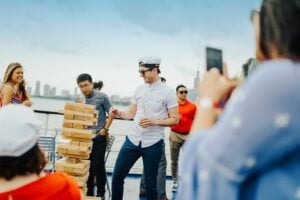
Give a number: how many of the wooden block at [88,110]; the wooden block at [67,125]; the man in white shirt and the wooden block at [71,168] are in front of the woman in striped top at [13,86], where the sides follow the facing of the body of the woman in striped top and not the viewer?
4

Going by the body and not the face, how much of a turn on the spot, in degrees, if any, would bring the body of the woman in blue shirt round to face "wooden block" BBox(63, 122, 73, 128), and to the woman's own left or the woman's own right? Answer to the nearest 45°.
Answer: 0° — they already face it

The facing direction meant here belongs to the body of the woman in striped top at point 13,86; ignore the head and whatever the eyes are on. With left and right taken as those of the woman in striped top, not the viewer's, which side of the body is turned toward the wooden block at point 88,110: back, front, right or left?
front

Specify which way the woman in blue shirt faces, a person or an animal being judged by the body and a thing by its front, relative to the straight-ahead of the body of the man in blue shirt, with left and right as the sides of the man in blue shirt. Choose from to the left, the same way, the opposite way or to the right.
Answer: to the right

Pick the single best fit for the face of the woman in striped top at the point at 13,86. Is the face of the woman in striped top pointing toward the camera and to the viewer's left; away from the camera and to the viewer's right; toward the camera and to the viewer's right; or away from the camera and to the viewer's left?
toward the camera and to the viewer's right

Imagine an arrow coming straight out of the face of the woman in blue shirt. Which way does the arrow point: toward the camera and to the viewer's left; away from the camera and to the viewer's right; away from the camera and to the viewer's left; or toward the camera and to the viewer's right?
away from the camera and to the viewer's left

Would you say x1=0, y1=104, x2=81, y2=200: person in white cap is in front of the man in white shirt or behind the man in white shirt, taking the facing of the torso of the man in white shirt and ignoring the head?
in front

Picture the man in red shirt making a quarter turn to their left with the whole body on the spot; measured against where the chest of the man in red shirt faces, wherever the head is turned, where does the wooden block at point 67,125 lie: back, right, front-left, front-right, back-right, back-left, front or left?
back-right

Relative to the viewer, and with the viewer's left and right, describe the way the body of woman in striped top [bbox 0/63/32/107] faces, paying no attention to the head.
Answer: facing the viewer and to the right of the viewer

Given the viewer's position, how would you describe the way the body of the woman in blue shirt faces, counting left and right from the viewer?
facing away from the viewer and to the left of the viewer

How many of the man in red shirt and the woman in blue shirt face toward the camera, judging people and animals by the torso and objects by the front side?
1

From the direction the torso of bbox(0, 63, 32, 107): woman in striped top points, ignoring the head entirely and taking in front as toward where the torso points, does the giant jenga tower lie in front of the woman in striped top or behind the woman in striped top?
in front
